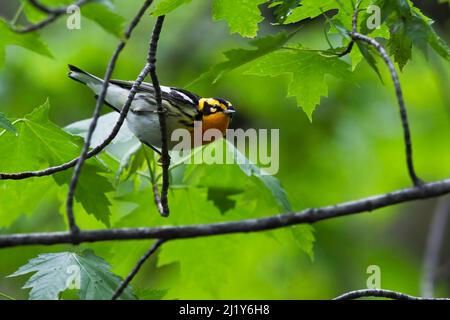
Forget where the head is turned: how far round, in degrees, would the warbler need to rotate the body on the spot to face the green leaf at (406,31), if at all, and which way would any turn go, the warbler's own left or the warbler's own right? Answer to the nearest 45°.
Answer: approximately 45° to the warbler's own right

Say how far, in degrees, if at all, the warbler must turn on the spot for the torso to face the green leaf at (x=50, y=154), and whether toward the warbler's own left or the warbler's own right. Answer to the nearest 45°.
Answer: approximately 135° to the warbler's own right

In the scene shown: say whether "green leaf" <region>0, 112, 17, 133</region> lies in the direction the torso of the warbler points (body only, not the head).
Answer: no

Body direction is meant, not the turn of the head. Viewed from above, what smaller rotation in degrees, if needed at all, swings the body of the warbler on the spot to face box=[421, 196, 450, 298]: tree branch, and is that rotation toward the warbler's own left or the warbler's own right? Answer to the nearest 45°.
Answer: approximately 45° to the warbler's own left

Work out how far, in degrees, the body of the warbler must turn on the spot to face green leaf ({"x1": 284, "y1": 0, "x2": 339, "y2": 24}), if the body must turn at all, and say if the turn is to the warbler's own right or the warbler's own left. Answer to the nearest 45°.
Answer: approximately 45° to the warbler's own right

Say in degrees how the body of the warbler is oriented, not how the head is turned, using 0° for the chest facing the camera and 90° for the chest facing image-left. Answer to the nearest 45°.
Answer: approximately 270°

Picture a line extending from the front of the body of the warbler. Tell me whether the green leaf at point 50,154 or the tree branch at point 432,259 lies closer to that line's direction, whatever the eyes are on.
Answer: the tree branch

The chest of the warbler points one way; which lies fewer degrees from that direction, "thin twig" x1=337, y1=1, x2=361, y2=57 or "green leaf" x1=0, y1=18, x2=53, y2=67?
the thin twig

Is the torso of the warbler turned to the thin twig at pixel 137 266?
no
